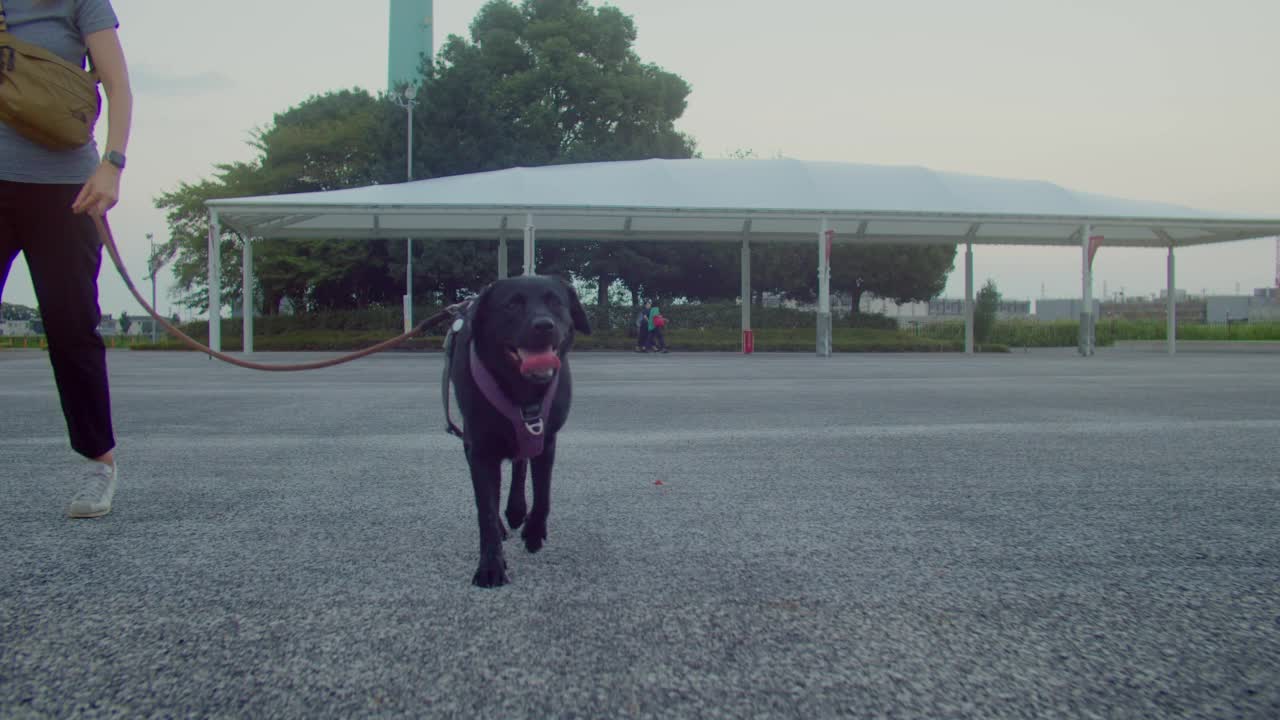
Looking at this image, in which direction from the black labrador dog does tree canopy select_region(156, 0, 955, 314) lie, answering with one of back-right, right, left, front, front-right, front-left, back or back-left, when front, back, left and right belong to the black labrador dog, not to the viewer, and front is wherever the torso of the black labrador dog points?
back

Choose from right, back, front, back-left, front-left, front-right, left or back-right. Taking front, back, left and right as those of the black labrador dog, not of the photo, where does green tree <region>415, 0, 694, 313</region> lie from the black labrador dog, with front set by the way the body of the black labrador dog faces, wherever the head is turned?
back

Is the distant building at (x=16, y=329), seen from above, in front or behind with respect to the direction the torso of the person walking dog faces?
behind

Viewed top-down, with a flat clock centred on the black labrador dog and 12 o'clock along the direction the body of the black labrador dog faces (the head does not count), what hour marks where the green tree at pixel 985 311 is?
The green tree is roughly at 7 o'clock from the black labrador dog.

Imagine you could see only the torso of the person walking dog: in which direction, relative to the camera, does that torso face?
toward the camera

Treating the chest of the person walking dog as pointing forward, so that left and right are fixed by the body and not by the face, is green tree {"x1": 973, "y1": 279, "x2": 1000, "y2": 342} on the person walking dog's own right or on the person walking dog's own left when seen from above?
on the person walking dog's own left

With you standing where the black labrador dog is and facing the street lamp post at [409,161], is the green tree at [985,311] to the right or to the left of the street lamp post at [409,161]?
right

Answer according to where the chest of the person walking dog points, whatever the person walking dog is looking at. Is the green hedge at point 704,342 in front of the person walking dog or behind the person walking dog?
behind

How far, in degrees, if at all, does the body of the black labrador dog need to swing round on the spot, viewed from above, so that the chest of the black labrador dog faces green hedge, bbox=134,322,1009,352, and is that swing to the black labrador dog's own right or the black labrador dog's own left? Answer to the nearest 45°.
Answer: approximately 180°

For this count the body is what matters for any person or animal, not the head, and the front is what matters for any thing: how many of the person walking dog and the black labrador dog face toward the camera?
2

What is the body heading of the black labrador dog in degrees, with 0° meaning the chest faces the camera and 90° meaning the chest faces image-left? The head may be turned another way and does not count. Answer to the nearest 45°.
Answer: approximately 0°
